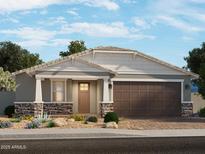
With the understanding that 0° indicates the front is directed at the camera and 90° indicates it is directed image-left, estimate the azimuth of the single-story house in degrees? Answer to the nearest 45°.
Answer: approximately 0°

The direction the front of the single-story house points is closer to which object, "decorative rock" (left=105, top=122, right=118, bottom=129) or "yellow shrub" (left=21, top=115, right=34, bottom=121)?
the decorative rock

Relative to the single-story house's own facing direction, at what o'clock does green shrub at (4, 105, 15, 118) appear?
The green shrub is roughly at 3 o'clock from the single-story house.

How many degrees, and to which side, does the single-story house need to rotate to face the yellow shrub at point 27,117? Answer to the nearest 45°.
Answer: approximately 45° to its right

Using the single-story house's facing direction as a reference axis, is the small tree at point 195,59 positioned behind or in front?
behind

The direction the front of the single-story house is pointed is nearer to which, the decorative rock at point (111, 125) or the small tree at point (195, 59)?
the decorative rock

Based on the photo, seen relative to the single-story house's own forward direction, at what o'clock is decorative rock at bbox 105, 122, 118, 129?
The decorative rock is roughly at 12 o'clock from the single-story house.
